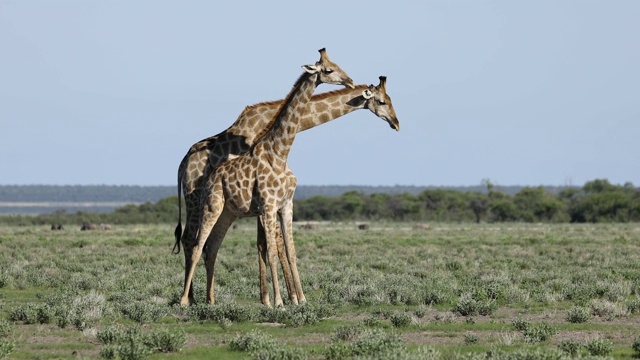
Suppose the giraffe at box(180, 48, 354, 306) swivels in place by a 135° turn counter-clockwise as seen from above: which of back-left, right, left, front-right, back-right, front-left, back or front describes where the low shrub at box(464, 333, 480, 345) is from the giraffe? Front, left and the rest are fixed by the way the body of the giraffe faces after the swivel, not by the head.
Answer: back

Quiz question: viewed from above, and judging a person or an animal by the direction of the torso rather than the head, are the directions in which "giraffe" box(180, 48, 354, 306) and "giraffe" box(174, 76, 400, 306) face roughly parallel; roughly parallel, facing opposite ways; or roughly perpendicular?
roughly parallel

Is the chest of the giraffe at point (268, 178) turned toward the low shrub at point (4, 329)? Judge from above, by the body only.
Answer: no

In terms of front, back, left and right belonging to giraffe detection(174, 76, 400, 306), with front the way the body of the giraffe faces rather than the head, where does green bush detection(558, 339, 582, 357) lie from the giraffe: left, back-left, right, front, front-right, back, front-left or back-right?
front-right

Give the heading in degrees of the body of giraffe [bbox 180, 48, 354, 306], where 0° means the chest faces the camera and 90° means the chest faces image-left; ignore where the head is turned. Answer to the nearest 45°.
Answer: approximately 270°

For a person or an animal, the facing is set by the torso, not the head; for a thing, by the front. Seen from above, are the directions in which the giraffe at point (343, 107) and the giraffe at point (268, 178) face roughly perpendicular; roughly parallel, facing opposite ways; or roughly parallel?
roughly parallel

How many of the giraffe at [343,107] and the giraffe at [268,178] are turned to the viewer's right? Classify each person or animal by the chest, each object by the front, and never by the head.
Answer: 2

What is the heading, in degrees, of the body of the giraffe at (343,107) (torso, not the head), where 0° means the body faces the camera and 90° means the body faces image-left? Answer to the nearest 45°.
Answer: approximately 270°

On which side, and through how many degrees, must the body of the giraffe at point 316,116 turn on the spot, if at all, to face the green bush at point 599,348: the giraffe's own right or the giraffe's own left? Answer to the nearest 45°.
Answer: approximately 45° to the giraffe's own right

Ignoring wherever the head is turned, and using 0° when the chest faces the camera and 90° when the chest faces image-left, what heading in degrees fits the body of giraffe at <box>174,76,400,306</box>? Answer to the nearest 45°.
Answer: approximately 270°

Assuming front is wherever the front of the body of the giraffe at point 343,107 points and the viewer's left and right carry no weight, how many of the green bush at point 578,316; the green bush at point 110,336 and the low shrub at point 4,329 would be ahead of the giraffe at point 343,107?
1
